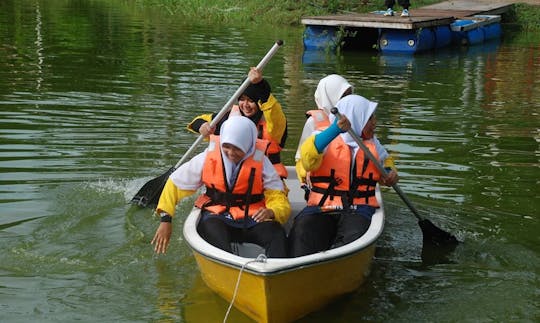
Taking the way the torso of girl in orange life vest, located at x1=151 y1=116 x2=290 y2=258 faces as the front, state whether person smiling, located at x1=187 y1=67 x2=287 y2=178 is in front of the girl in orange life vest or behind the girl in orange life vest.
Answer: behind

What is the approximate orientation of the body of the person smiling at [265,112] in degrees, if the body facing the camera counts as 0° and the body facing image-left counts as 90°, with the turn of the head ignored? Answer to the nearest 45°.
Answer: approximately 45°

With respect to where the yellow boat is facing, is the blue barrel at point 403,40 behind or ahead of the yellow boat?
behind

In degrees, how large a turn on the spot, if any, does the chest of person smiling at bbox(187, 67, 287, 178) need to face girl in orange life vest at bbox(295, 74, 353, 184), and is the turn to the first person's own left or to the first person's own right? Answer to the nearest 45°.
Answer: approximately 135° to the first person's own left

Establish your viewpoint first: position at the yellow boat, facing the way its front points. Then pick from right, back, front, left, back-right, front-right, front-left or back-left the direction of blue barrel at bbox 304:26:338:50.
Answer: back

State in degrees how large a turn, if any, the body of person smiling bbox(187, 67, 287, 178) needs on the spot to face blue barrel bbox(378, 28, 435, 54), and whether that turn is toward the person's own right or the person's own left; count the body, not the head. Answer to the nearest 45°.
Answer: approximately 135° to the person's own right

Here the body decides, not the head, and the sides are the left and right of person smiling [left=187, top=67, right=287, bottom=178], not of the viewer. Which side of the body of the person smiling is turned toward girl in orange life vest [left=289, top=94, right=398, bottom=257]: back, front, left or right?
left
